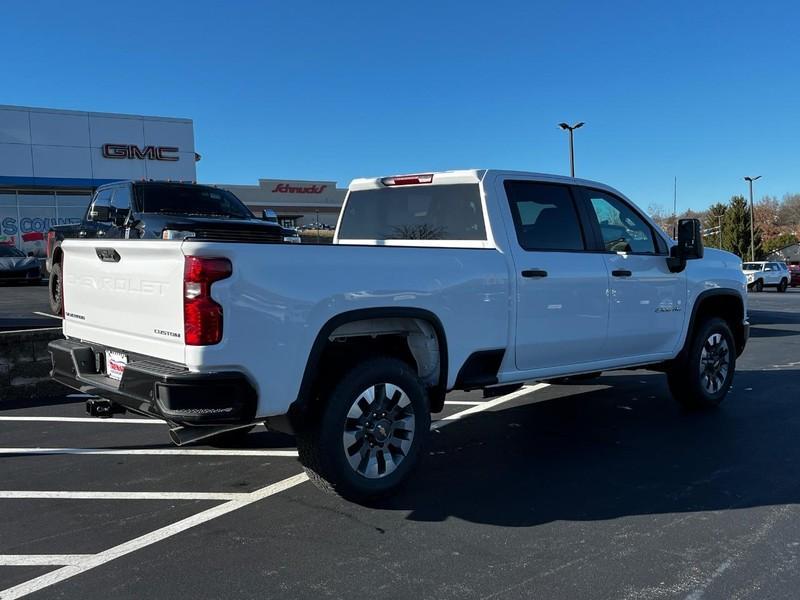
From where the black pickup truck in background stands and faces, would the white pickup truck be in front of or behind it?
in front

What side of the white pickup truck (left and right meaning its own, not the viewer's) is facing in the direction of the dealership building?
left

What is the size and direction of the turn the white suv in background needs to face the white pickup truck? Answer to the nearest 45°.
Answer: approximately 45° to its left

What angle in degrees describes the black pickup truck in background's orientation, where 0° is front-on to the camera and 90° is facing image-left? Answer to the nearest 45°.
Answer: approximately 315°

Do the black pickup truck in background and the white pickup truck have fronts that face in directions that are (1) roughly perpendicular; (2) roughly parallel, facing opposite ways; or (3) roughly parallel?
roughly perpendicular

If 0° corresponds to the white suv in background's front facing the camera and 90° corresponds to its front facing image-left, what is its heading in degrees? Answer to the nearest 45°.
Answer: approximately 45°

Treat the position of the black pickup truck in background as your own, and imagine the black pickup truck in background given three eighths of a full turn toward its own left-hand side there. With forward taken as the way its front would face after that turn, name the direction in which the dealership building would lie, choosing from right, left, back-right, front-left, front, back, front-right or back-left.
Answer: front

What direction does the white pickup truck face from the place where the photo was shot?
facing away from the viewer and to the right of the viewer

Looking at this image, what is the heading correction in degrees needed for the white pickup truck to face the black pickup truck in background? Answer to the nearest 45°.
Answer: approximately 90° to its left
